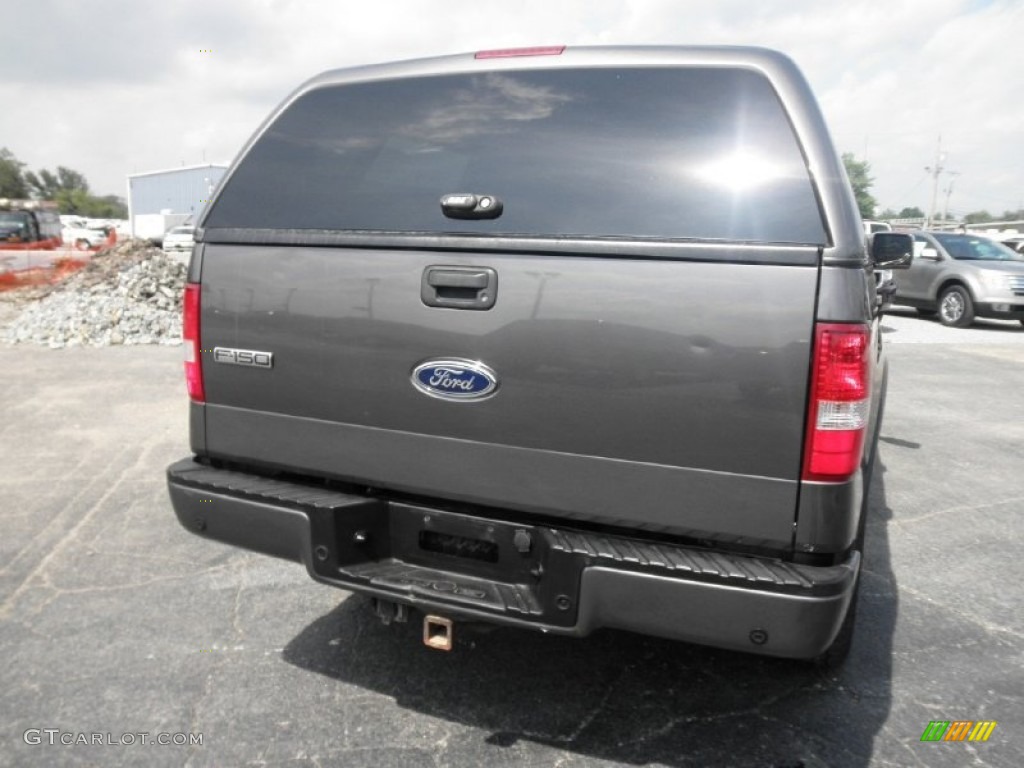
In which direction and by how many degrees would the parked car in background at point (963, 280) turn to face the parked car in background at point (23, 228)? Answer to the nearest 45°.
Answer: approximately 135° to its right

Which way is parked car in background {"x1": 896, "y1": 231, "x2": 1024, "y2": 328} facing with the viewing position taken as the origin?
facing the viewer and to the right of the viewer

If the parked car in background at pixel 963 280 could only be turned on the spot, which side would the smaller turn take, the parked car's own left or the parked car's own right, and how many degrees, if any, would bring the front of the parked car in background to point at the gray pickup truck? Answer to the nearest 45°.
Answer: approximately 45° to the parked car's own right

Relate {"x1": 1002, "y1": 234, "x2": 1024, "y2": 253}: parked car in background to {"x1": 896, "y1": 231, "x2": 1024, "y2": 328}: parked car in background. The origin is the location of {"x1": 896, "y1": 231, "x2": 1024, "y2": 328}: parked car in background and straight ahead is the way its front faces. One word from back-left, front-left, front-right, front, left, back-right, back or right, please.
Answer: back-left

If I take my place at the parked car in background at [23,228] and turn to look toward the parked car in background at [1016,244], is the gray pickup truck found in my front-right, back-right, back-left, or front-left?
front-right

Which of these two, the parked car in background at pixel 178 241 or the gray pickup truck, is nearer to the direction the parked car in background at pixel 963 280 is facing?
the gray pickup truck

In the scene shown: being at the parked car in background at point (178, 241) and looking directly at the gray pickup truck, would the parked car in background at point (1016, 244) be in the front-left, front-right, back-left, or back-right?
front-left

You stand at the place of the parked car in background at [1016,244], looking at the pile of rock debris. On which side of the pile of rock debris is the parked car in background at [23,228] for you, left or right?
right

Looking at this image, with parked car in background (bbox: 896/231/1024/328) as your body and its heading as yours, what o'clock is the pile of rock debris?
The pile of rock debris is roughly at 3 o'clock from the parked car in background.
